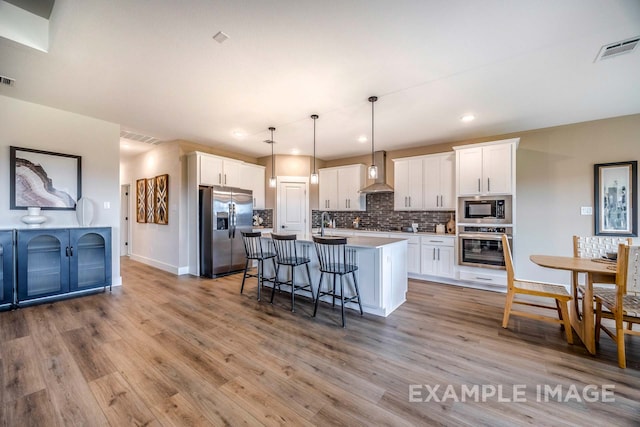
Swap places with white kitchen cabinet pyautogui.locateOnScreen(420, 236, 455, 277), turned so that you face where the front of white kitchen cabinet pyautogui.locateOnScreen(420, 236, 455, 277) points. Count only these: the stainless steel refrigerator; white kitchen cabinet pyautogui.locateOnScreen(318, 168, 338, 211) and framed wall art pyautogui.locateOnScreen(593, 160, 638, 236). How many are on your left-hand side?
1

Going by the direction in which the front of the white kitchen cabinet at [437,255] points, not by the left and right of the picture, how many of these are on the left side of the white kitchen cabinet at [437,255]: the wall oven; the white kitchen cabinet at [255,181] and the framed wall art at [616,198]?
2

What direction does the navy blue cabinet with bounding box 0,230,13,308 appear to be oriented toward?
toward the camera

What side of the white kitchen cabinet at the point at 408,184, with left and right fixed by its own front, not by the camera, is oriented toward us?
front

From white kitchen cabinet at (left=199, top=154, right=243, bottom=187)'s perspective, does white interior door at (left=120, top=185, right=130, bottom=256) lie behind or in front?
behind

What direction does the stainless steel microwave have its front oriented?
toward the camera

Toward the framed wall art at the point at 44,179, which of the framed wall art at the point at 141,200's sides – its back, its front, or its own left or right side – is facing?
front

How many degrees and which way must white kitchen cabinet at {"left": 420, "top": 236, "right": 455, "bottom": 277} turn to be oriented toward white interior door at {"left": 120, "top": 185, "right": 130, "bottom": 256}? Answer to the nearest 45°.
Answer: approximately 90° to its right

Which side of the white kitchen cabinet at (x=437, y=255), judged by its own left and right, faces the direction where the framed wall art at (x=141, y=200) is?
right

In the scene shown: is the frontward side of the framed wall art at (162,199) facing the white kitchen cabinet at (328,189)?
no

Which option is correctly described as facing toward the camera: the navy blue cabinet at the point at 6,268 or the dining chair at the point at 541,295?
the navy blue cabinet

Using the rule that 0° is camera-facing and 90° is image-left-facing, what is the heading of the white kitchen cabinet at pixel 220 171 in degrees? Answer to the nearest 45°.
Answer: approximately 315°

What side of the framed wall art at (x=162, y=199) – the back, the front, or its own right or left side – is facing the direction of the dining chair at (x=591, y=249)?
left

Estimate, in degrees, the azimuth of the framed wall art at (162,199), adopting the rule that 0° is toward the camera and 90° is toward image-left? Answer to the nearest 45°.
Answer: approximately 45°

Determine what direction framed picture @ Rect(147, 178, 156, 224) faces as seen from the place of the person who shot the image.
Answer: facing the viewer

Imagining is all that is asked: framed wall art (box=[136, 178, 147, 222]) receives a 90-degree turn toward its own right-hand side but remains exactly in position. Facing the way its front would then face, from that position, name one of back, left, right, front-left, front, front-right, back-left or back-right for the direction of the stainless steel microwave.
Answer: back

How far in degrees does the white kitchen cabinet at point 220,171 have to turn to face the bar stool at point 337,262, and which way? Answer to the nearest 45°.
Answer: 0° — it already faces it

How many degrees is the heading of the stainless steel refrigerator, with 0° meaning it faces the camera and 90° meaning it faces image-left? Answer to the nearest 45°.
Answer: approximately 315°
